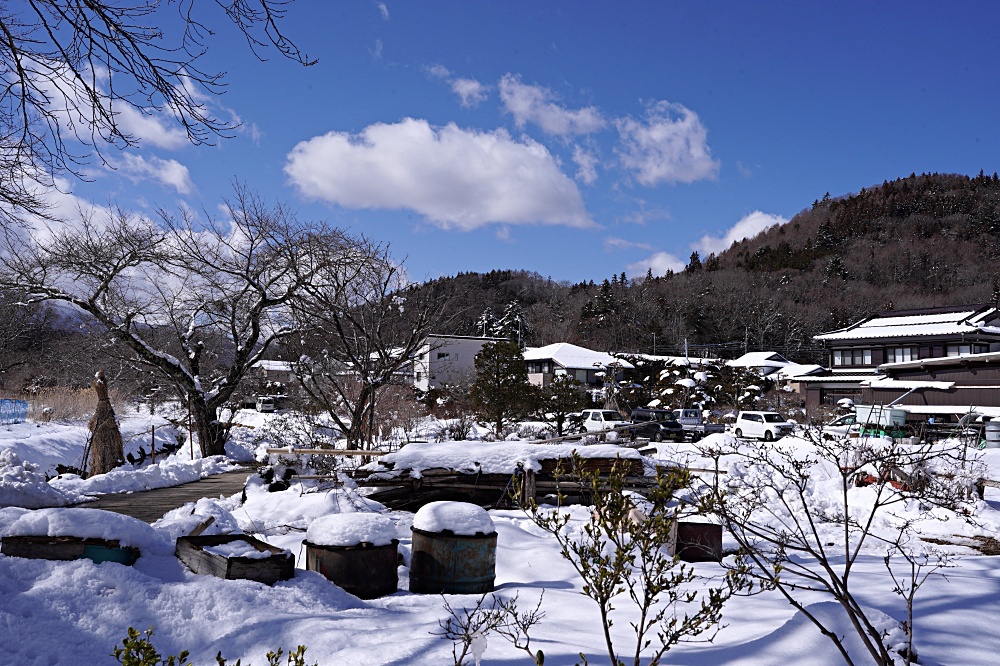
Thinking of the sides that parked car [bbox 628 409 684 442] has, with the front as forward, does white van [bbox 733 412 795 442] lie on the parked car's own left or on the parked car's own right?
on the parked car's own left

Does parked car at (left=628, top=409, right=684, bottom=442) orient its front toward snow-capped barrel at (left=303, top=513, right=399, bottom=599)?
no

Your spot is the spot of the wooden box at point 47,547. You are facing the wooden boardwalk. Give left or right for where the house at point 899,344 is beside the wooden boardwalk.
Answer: right

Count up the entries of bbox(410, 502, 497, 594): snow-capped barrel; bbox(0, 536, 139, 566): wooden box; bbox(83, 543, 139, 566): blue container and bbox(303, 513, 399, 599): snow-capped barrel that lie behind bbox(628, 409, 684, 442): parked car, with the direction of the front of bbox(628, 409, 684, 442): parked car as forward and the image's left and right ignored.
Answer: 0

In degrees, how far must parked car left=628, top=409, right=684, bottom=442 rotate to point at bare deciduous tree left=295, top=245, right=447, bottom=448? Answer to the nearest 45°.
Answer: approximately 90° to its right

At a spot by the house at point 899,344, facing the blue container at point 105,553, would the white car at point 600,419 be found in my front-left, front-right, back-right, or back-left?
front-right

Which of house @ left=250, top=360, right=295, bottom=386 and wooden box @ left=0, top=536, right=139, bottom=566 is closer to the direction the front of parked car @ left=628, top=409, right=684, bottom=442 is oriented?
the wooden box
